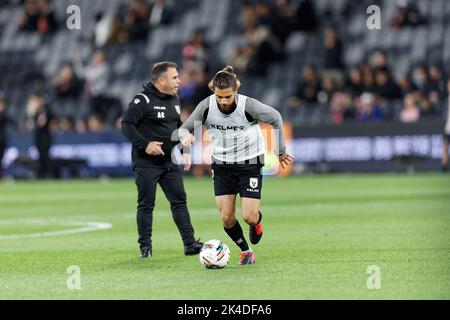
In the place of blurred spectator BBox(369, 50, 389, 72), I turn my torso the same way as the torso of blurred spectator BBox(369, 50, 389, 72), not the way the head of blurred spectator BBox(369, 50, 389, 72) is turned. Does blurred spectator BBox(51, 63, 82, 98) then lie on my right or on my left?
on my right

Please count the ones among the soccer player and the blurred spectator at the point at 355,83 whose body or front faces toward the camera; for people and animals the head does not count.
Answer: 2

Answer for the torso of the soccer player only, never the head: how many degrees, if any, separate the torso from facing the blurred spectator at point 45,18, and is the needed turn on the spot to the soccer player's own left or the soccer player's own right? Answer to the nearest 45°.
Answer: approximately 180°

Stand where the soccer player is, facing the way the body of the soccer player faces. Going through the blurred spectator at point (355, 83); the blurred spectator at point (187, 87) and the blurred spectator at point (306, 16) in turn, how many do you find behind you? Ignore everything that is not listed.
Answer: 3

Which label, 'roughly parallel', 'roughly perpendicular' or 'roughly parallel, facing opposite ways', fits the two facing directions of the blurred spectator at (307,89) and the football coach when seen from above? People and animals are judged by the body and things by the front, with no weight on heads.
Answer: roughly perpendicular

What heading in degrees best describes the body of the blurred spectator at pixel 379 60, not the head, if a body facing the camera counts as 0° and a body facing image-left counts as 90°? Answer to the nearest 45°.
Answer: approximately 0°

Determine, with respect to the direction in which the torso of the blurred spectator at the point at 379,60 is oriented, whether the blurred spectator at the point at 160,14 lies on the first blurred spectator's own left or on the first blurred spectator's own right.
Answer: on the first blurred spectator's own right

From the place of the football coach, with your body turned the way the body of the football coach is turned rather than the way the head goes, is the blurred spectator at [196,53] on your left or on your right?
on your left

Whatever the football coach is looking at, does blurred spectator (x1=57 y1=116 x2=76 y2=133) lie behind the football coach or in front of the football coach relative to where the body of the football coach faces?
behind

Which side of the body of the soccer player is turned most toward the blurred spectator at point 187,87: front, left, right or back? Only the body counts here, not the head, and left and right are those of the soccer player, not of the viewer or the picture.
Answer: back

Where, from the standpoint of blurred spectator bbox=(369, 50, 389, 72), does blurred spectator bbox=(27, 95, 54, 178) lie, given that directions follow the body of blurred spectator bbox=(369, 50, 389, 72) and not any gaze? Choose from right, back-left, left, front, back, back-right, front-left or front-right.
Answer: right

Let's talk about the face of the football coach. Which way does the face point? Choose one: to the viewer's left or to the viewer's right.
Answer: to the viewer's right
